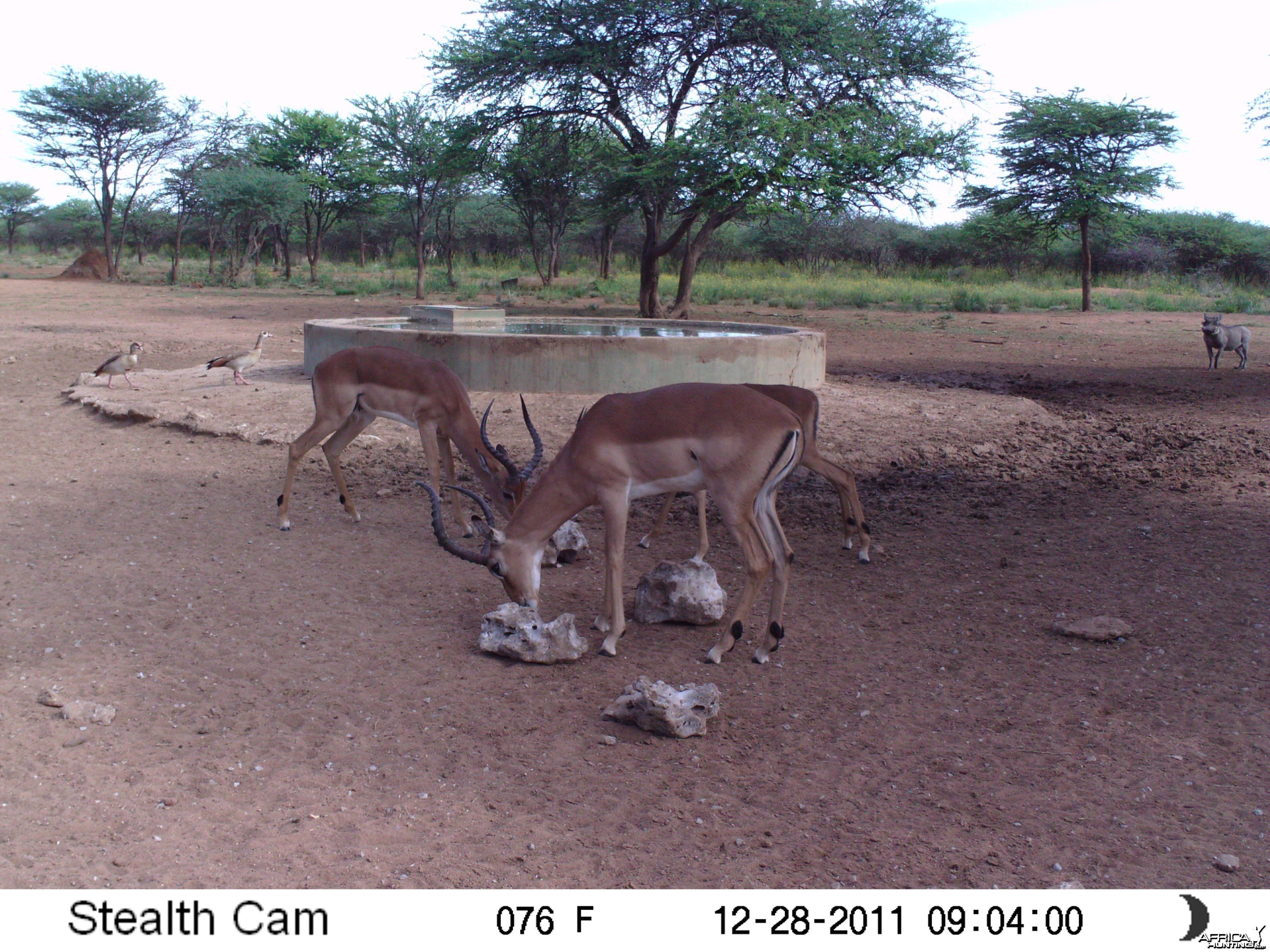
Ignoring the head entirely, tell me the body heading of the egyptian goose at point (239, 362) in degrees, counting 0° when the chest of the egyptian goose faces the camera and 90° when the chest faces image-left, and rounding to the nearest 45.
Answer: approximately 270°

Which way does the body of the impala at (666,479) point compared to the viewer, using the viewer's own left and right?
facing to the left of the viewer

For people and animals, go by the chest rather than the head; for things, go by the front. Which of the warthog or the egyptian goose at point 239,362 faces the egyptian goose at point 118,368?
the warthog

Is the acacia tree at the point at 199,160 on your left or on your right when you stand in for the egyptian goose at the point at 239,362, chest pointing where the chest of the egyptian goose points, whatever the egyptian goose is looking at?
on your left

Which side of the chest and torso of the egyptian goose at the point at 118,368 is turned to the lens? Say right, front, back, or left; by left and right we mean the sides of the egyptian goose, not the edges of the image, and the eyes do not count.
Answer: right

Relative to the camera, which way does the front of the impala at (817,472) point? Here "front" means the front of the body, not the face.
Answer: to the viewer's left

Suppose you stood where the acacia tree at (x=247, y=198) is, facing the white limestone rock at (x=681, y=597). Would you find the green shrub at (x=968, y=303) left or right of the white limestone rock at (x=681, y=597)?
left

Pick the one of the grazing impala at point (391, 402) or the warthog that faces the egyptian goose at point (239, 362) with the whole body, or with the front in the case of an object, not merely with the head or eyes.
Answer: the warthog

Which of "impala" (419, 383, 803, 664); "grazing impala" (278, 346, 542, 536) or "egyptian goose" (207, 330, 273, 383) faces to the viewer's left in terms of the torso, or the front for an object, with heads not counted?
the impala

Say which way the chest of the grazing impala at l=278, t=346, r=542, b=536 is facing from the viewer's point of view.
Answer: to the viewer's right

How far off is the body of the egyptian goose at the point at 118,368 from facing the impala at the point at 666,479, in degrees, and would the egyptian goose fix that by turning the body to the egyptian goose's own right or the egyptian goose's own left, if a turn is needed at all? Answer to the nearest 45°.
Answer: approximately 90° to the egyptian goose's own right

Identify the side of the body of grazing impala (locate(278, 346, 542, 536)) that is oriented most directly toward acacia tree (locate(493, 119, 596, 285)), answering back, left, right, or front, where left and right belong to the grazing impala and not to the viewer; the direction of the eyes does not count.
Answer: left

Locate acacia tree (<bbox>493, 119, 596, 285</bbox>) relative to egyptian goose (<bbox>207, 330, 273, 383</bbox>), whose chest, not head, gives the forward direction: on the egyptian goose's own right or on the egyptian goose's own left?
on the egyptian goose's own left

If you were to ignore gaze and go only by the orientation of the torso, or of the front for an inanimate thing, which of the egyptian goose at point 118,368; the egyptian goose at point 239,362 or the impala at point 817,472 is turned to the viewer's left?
the impala
